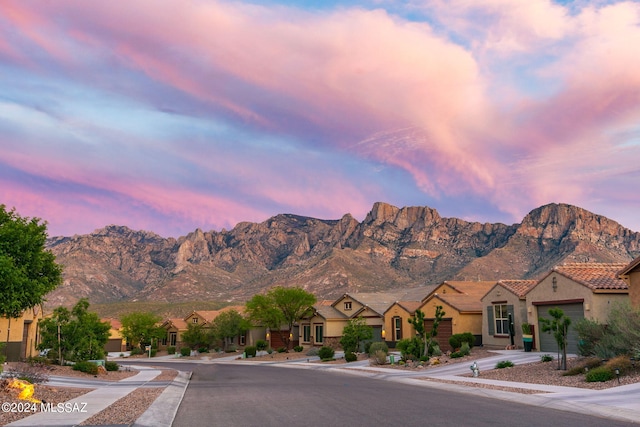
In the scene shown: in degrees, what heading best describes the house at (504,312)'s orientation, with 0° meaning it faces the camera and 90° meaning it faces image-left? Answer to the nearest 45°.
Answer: approximately 45°

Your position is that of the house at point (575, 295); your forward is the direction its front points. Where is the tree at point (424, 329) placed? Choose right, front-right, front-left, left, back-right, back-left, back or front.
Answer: front-right

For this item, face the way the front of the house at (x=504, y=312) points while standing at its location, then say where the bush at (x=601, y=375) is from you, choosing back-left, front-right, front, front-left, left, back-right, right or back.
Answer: front-left

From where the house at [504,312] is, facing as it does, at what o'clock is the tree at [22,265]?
The tree is roughly at 12 o'clock from the house.

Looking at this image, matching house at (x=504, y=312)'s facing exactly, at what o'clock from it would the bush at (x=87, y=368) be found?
The bush is roughly at 12 o'clock from the house.

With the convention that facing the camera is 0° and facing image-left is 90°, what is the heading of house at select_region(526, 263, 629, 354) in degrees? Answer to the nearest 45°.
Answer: approximately 45°

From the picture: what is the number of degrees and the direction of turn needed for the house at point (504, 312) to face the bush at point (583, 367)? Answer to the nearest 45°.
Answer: approximately 45° to its left
